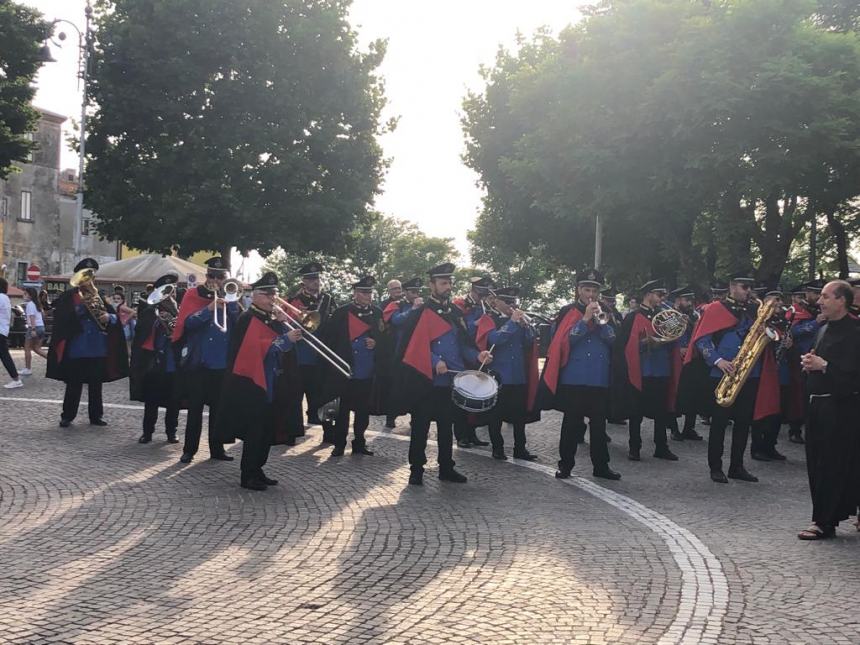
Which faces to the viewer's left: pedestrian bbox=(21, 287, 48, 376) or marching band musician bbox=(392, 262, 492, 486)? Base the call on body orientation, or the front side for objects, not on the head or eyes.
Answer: the pedestrian

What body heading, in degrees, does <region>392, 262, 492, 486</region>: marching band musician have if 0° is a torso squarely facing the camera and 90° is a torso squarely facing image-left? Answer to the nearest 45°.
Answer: approximately 315°

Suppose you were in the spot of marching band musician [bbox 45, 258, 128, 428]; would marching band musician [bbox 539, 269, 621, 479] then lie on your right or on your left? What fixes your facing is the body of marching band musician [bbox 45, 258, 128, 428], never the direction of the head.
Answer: on your left

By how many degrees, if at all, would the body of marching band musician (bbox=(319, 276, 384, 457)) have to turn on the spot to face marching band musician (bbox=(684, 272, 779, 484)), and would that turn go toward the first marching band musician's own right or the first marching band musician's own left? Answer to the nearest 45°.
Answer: approximately 45° to the first marching band musician's own left

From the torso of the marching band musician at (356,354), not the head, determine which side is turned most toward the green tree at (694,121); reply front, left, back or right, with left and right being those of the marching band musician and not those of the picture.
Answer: left
